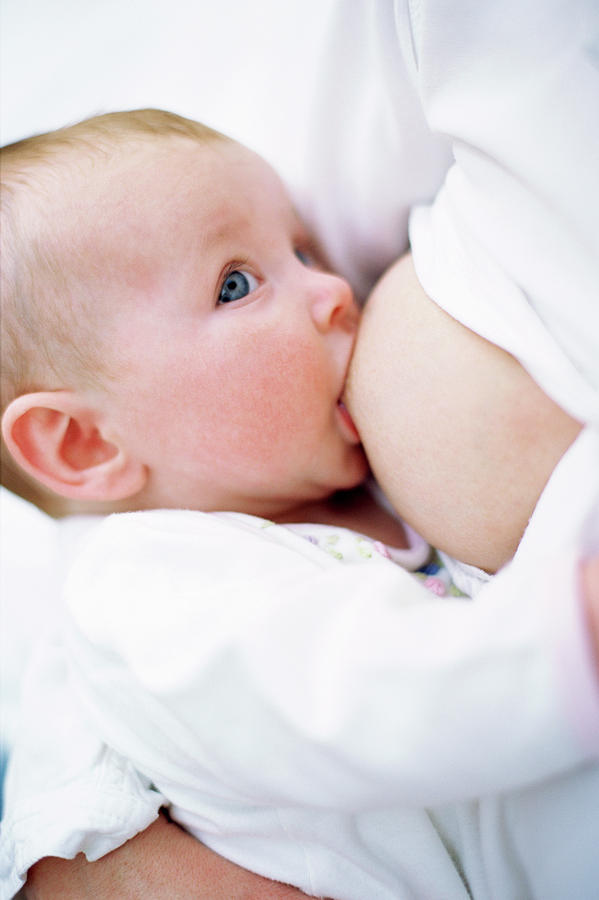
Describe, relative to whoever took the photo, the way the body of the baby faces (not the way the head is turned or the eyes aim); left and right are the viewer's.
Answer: facing to the right of the viewer

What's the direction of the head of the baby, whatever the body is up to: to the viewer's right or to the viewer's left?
to the viewer's right
